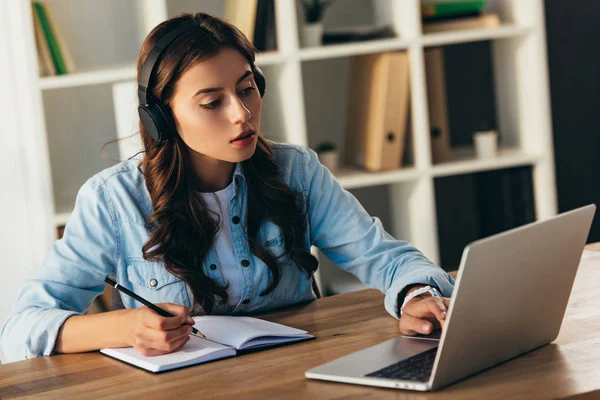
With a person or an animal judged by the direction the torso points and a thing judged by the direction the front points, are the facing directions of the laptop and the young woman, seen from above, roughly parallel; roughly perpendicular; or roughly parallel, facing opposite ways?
roughly parallel, facing opposite ways

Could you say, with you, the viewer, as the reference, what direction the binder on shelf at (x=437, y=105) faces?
facing the viewer

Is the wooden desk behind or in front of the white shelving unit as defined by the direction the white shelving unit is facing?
in front

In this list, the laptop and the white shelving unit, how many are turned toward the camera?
1

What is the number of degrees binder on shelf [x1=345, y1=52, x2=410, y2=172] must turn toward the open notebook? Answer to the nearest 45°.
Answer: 0° — it already faces it

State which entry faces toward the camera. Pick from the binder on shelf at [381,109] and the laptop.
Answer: the binder on shelf

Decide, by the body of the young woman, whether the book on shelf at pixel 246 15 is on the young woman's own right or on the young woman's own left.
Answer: on the young woman's own left

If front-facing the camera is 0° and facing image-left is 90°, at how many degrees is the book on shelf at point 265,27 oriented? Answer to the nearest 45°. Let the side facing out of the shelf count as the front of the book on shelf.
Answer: approximately 0°

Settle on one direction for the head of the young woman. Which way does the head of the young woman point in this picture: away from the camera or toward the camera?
toward the camera

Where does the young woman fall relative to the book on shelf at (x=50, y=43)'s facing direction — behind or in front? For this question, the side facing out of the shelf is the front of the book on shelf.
in front

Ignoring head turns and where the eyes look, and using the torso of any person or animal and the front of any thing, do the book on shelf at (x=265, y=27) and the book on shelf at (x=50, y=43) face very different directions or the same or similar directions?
same or similar directions

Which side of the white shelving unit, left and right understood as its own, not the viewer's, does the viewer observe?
front

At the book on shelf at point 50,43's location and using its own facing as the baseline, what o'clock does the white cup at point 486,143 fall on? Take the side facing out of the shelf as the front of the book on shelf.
The white cup is roughly at 9 o'clock from the book on shelf.

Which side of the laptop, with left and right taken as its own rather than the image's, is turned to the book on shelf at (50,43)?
front

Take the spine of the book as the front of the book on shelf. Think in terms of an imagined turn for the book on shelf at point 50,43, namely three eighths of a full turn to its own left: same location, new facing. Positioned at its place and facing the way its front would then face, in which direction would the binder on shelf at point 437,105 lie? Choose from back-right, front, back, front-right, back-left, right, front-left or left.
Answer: front-right

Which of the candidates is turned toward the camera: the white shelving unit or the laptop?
the white shelving unit

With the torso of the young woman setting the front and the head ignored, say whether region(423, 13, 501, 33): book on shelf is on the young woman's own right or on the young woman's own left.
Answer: on the young woman's own left
